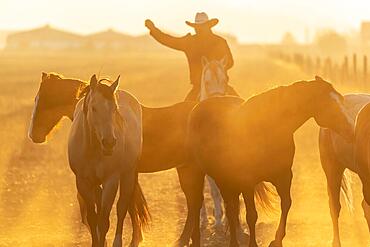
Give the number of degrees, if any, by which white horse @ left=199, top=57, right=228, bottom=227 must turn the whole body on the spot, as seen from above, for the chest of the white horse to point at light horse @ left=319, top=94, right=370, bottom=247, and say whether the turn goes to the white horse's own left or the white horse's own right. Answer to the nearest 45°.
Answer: approximately 45° to the white horse's own left

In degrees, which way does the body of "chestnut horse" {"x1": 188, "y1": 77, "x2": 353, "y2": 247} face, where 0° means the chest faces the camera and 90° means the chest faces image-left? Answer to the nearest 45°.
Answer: approximately 315°

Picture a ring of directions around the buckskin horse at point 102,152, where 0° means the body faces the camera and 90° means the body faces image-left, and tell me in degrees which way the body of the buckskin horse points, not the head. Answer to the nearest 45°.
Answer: approximately 0°

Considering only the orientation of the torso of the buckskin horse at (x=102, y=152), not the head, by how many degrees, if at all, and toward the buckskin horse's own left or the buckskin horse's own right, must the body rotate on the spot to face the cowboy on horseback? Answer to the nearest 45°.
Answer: approximately 135° to the buckskin horse's own left

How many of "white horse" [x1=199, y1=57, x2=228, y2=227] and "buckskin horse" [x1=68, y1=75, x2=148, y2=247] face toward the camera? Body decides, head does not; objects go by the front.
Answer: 2

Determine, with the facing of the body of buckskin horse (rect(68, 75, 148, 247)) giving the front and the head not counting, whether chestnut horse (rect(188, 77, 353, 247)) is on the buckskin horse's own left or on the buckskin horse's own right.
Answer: on the buckskin horse's own left
